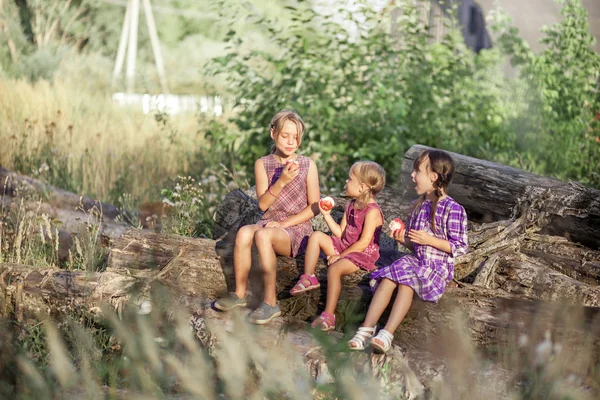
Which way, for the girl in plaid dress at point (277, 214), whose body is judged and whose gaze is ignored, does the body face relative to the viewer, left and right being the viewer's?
facing the viewer and to the left of the viewer

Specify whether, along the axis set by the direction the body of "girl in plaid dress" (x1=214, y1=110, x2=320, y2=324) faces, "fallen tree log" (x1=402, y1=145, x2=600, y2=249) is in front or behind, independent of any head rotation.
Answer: behind

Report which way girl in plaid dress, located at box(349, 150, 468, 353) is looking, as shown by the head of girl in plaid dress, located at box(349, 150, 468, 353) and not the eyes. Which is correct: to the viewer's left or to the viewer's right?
to the viewer's left

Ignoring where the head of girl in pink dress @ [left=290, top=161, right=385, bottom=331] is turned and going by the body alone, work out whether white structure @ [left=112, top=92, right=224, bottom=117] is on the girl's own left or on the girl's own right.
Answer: on the girl's own right

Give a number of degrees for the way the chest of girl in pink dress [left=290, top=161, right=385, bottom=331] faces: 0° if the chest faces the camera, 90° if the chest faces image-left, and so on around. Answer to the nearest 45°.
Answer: approximately 45°

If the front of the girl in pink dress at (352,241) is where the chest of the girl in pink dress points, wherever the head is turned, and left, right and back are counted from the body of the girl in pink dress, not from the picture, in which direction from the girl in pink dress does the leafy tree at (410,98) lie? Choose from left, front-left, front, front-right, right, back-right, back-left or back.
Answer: back-right

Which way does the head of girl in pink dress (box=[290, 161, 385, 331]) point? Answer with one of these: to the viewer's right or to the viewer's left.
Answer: to the viewer's left

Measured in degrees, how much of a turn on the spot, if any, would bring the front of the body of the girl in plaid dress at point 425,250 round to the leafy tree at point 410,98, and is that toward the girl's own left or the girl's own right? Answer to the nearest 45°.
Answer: approximately 135° to the girl's own right

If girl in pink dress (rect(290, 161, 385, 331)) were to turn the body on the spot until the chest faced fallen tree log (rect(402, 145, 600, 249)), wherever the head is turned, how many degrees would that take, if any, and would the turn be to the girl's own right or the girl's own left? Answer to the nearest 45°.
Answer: approximately 180°

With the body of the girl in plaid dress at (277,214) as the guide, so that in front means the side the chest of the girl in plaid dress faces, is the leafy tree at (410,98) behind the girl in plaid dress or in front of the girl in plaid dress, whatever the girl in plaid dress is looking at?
behind

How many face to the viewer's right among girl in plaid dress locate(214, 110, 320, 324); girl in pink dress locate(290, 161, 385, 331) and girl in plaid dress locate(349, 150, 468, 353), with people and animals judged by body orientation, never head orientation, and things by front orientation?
0

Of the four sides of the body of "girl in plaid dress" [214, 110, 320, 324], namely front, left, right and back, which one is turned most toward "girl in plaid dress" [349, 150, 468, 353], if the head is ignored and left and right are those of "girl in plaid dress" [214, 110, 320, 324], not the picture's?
left
